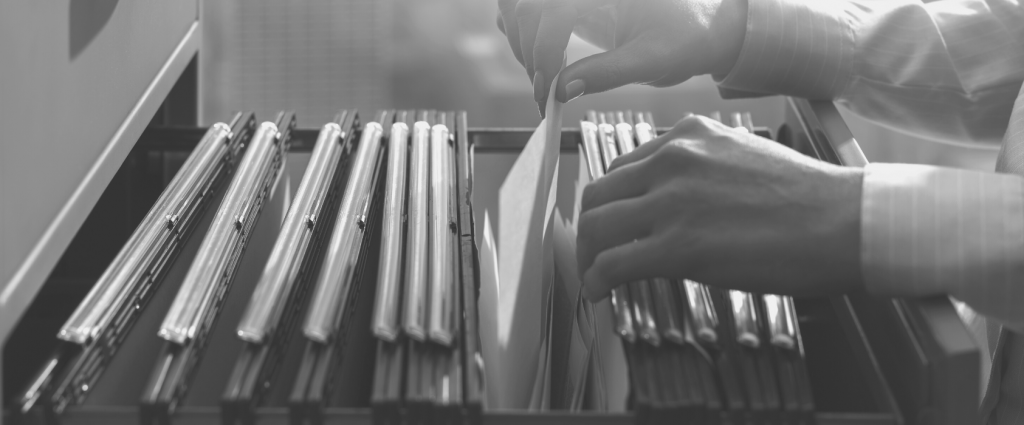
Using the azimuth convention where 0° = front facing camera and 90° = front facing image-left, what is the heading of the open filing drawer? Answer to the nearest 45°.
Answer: approximately 270°
